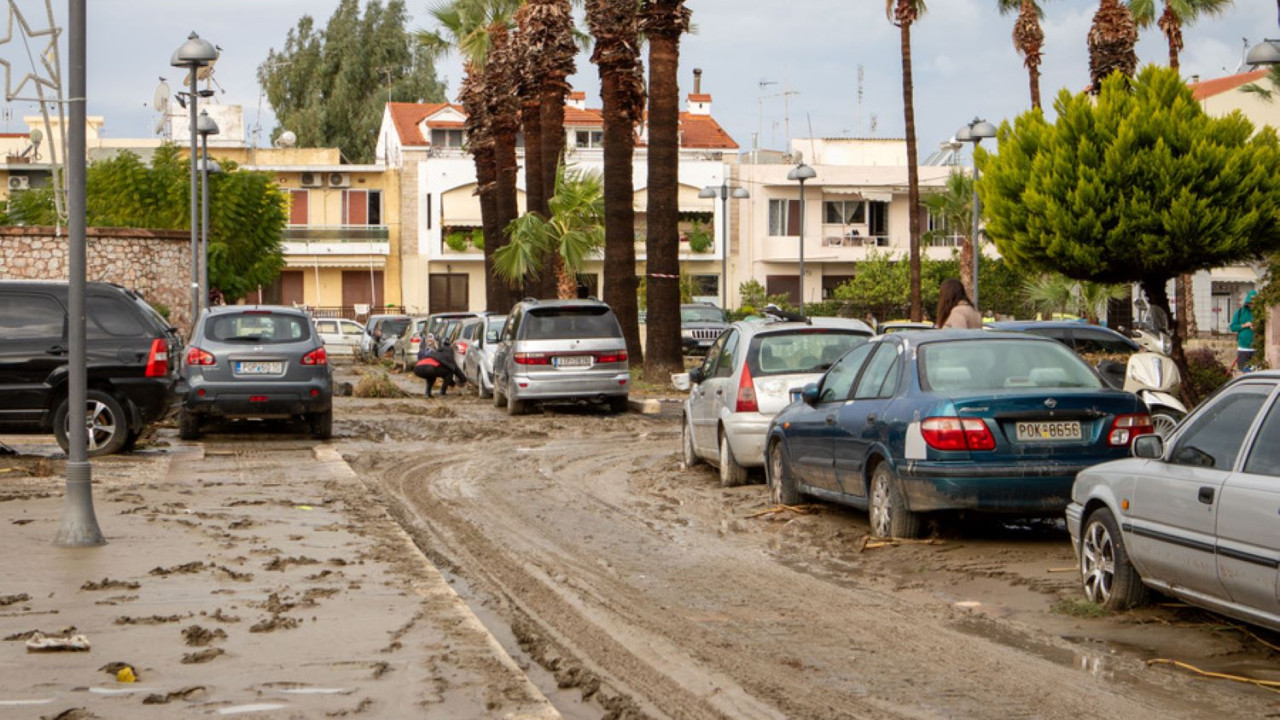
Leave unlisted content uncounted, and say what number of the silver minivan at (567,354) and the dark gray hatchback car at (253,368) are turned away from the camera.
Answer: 2

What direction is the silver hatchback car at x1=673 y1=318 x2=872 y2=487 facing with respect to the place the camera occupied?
facing away from the viewer and to the left of the viewer

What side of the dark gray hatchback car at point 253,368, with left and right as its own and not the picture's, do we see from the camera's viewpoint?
back

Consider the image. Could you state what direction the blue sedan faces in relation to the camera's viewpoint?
facing away from the viewer and to the left of the viewer

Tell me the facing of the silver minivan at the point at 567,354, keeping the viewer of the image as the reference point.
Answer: facing away from the viewer

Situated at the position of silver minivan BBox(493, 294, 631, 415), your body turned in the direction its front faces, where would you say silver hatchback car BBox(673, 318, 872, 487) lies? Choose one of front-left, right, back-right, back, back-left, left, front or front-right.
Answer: back

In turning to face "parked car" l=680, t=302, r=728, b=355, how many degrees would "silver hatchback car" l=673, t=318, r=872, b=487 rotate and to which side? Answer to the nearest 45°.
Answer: approximately 45° to its right
